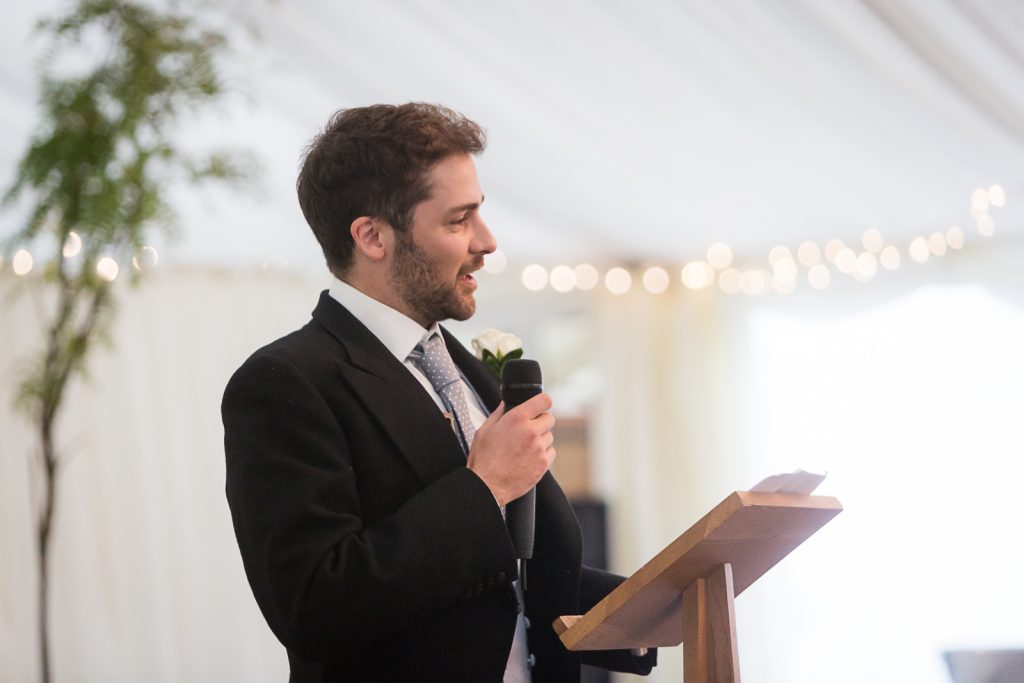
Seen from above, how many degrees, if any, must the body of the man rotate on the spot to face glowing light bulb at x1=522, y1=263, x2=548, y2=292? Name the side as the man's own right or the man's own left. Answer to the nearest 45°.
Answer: approximately 135° to the man's own left

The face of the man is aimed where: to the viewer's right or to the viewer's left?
to the viewer's right

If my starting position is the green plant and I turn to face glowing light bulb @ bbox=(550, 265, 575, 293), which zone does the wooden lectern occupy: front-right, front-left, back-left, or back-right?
back-right

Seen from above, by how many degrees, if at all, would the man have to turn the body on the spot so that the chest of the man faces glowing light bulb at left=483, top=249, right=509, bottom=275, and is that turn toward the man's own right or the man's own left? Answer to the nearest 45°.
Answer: approximately 135° to the man's own left

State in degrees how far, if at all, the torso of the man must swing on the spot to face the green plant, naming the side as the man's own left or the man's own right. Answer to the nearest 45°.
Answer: approximately 180°

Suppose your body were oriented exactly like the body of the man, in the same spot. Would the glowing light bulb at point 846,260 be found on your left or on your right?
on your left
